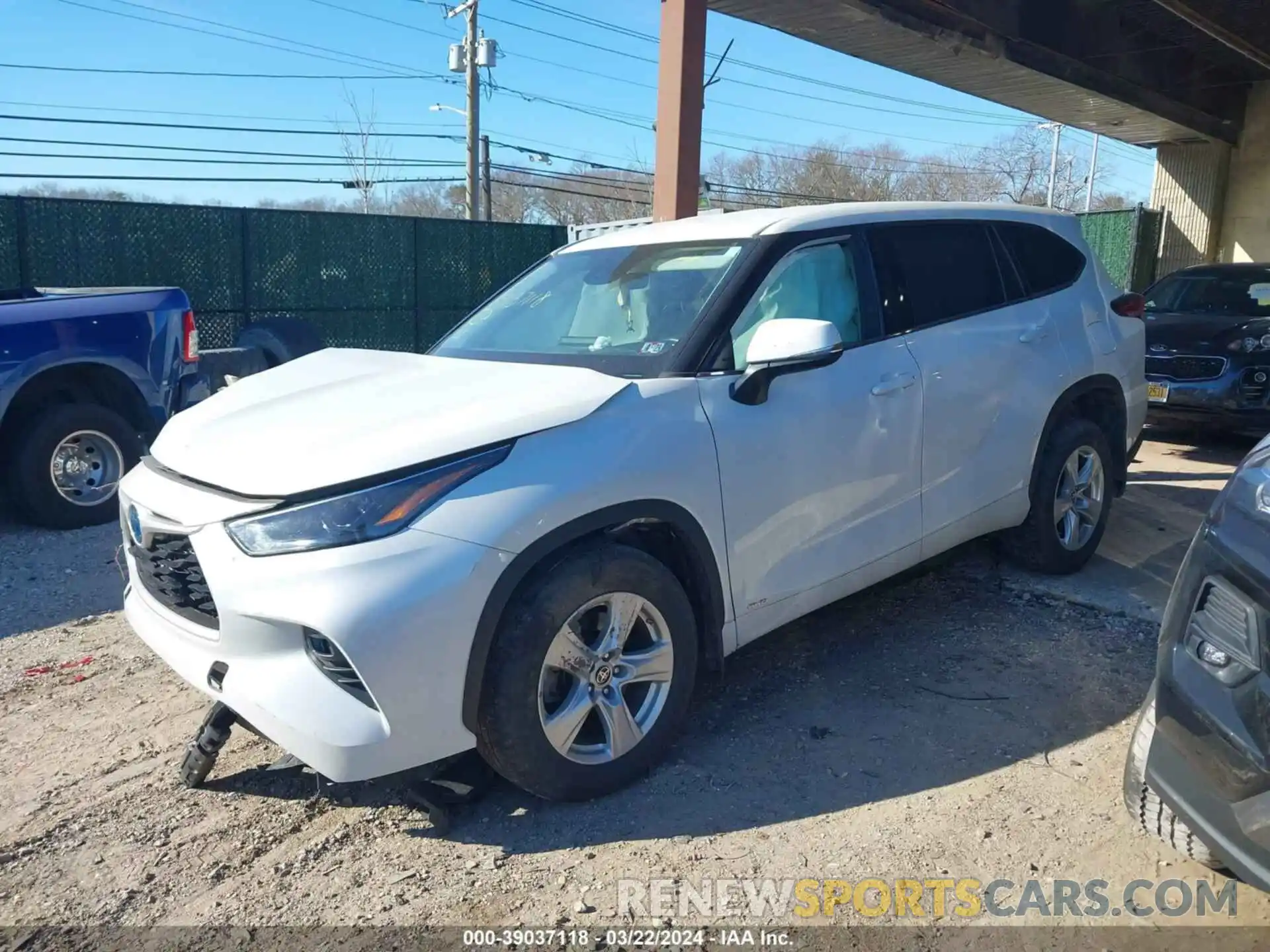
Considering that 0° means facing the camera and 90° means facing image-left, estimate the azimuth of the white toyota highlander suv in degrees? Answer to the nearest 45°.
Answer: approximately 45°

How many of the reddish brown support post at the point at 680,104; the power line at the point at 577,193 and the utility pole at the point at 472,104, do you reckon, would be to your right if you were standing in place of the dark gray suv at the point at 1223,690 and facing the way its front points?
3

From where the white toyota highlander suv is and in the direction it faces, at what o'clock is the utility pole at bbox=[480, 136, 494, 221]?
The utility pole is roughly at 4 o'clock from the white toyota highlander suv.

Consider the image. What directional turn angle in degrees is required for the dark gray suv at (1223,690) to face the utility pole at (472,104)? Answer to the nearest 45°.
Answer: approximately 90° to its right

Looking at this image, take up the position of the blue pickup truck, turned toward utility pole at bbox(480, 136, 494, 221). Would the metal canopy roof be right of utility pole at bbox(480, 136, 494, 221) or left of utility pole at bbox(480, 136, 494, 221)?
right

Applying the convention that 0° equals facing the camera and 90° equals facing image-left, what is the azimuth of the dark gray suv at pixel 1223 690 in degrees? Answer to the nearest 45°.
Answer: approximately 45°

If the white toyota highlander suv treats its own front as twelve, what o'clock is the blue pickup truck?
The blue pickup truck is roughly at 3 o'clock from the white toyota highlander suv.

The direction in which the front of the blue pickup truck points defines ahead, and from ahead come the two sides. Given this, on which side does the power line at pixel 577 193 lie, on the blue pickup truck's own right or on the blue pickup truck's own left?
on the blue pickup truck's own right

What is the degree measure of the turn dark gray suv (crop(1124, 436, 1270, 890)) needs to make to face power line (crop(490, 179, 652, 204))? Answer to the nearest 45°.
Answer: approximately 90° to its right

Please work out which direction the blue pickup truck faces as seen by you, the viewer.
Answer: facing to the left of the viewer
